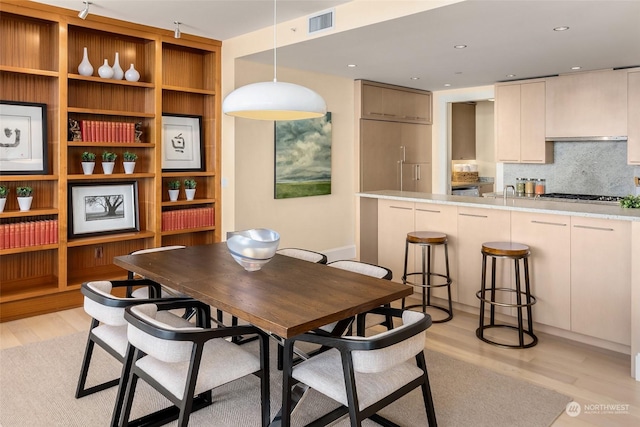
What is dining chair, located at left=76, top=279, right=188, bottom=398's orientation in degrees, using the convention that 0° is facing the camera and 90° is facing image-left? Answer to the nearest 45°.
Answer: approximately 225°

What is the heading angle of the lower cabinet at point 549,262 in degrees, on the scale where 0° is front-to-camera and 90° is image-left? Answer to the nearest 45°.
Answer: approximately 45°
